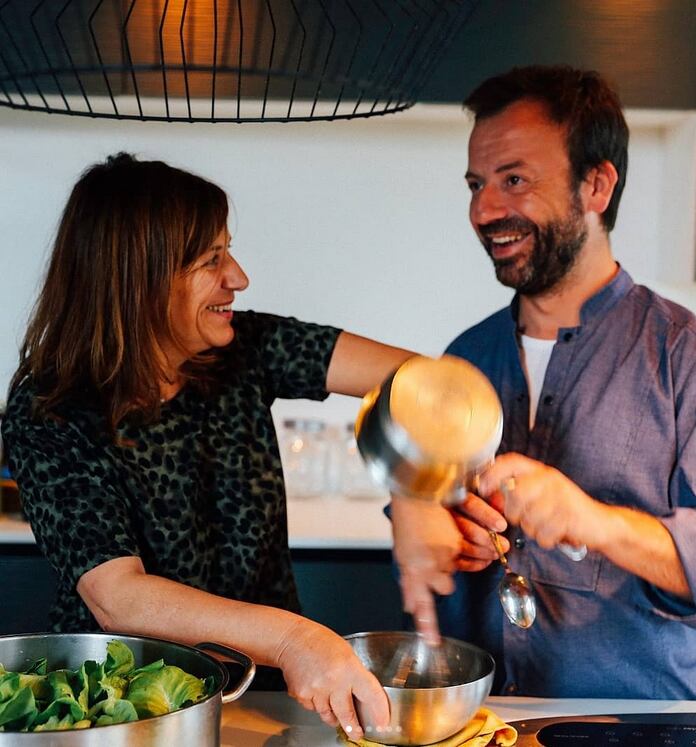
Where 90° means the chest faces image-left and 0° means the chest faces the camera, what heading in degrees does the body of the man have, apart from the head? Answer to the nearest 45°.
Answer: approximately 45°

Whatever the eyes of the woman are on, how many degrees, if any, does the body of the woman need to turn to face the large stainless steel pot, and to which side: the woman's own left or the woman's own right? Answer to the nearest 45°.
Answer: approximately 45° to the woman's own right

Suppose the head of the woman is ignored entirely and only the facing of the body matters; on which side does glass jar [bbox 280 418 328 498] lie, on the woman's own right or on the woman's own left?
on the woman's own left

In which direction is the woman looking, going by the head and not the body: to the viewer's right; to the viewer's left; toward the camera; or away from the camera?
to the viewer's right

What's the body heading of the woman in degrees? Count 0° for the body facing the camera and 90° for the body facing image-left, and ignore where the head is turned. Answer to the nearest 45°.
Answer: approximately 315°

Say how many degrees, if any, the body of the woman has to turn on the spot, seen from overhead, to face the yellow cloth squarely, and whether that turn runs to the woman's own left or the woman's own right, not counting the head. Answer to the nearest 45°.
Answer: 0° — they already face it

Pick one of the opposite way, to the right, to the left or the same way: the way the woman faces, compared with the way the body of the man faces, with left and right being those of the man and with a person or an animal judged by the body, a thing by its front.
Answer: to the left

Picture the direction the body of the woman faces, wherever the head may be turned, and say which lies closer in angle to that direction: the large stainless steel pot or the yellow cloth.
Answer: the yellow cloth
